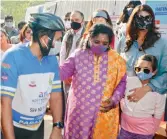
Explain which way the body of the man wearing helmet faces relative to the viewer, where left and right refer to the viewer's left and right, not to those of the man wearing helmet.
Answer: facing the viewer and to the right of the viewer

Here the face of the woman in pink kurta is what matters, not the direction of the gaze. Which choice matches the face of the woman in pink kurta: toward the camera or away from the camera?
toward the camera

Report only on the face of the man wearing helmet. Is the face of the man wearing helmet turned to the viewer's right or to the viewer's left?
to the viewer's right

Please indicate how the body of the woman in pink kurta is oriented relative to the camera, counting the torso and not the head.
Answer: toward the camera

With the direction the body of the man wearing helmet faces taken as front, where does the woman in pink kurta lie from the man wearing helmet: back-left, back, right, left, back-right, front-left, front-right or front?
left

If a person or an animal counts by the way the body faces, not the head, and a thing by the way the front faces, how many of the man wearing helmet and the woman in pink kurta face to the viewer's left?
0

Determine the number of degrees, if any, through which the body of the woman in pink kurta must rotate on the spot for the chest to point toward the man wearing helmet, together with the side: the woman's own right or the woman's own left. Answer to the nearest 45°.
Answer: approximately 45° to the woman's own right
